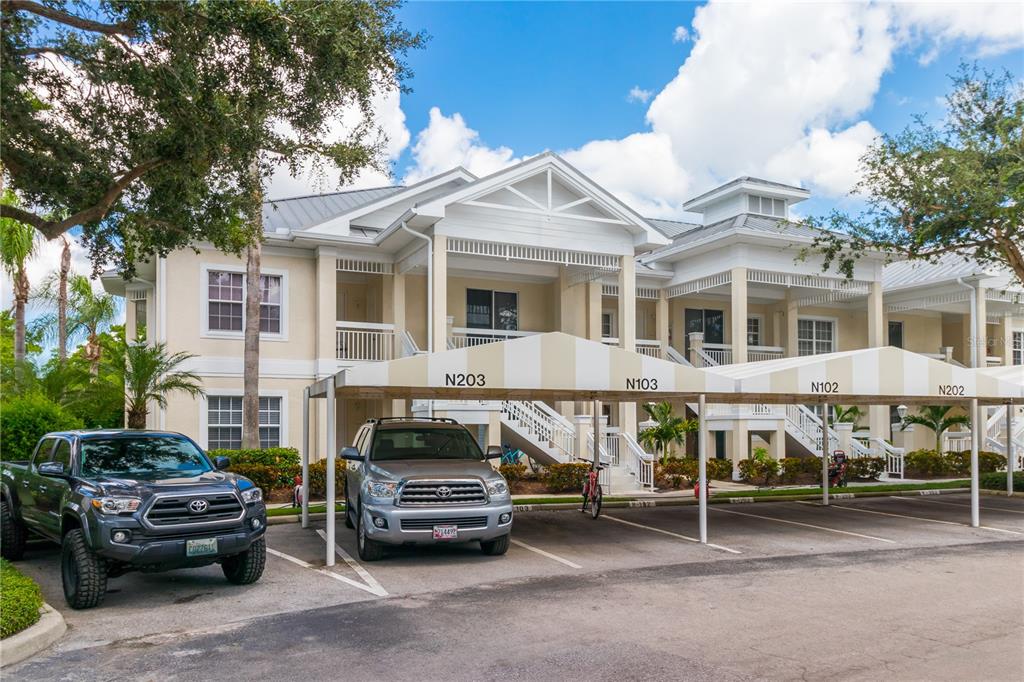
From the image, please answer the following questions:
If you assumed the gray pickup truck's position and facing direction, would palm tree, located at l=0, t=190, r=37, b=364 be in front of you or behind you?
behind

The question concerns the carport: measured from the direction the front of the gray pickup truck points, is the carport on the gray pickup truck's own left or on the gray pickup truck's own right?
on the gray pickup truck's own left

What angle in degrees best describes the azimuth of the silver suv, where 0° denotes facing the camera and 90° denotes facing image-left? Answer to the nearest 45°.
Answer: approximately 0°

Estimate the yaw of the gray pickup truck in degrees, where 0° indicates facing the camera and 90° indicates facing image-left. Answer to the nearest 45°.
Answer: approximately 315°
